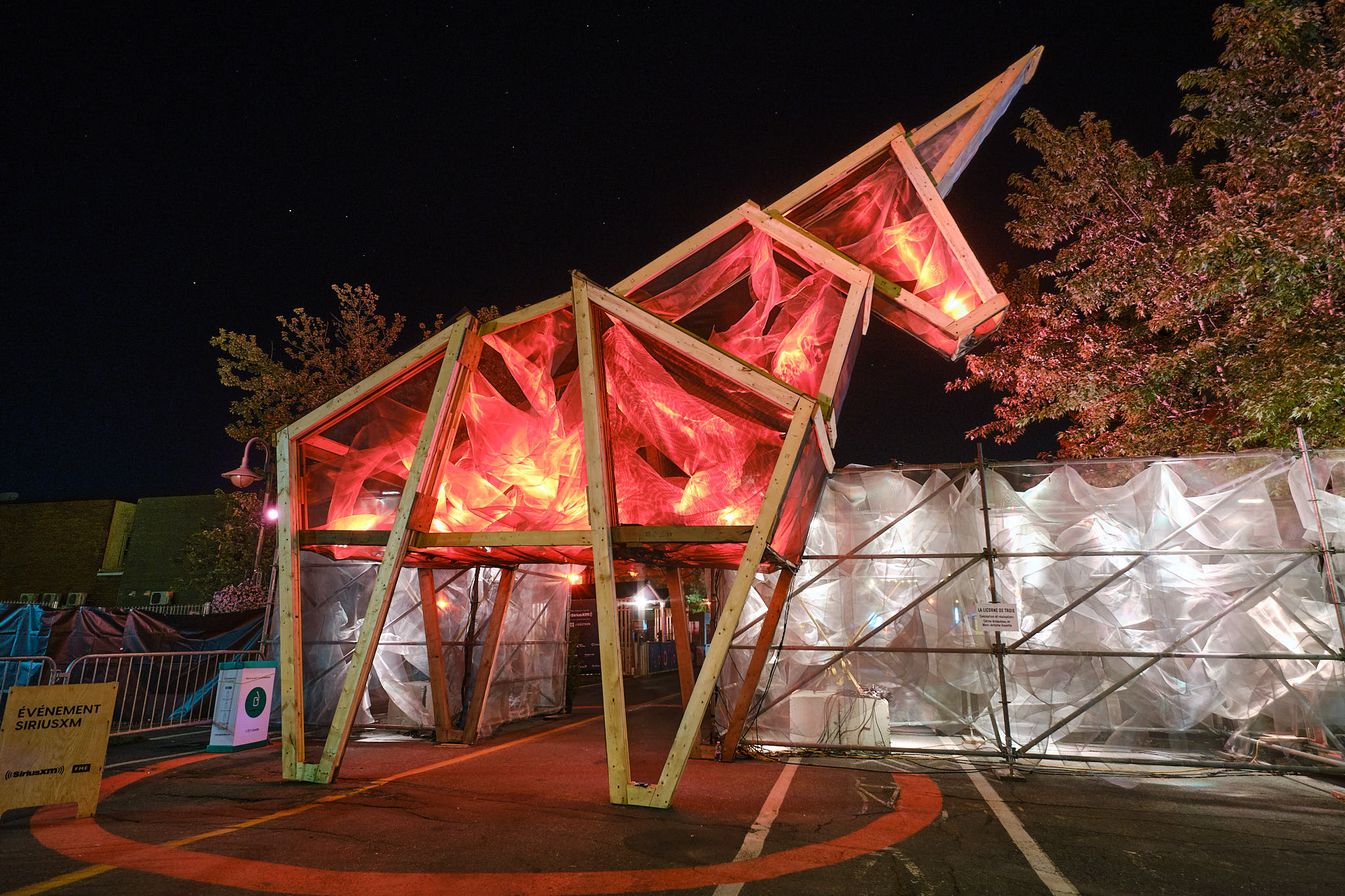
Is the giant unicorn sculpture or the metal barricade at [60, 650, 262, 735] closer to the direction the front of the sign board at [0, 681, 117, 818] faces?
the giant unicorn sculpture

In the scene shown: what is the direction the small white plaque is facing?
toward the camera

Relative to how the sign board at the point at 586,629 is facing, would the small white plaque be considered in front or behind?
in front

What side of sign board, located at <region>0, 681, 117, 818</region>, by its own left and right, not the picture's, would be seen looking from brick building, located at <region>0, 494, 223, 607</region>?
back

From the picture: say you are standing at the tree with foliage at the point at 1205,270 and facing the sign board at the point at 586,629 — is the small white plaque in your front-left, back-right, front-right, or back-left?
front-left

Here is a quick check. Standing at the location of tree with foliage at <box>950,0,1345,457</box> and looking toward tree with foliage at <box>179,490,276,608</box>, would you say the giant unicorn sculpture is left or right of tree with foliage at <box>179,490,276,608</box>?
left

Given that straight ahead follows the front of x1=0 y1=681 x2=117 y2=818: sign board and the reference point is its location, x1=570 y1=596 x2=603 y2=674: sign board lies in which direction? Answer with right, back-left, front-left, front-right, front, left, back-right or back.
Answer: back-left

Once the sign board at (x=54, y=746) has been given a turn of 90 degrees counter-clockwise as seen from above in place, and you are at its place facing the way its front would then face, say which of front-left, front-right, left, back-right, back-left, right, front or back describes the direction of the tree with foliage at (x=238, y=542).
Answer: left

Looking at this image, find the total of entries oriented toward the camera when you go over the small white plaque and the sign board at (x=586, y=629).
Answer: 2

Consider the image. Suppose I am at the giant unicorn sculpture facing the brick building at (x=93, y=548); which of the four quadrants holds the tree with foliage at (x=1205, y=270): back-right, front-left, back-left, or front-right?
back-right

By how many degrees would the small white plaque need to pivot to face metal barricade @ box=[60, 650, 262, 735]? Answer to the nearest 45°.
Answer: approximately 90° to its right

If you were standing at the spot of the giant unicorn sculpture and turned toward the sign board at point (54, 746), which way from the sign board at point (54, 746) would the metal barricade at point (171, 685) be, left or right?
right

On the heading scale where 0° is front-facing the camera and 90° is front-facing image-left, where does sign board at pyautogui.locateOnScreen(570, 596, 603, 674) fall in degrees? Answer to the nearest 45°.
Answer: approximately 0°
